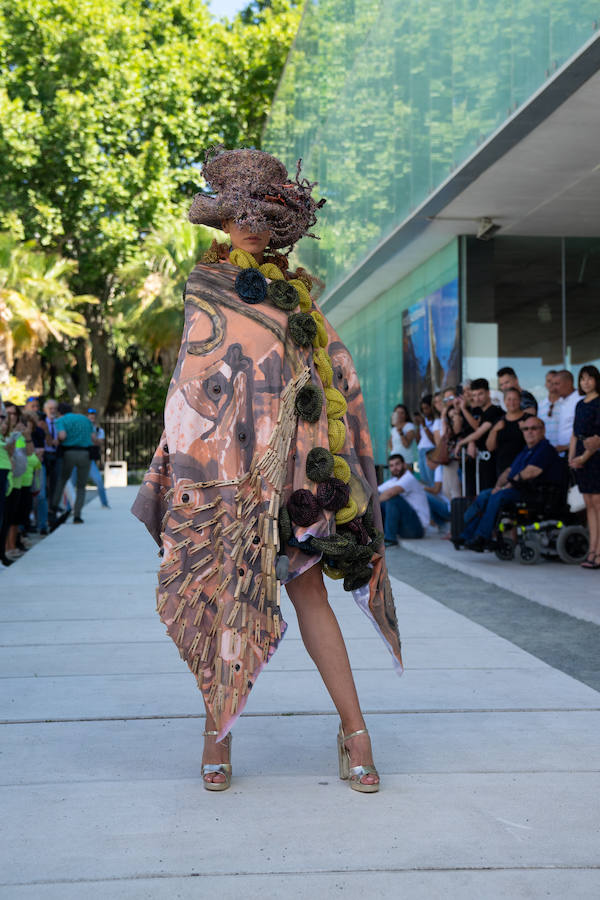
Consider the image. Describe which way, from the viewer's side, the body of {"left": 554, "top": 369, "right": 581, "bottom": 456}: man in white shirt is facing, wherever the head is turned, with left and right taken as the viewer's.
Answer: facing the viewer and to the left of the viewer

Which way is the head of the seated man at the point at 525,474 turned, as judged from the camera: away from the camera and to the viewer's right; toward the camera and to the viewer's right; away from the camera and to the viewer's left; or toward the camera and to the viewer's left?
toward the camera and to the viewer's left

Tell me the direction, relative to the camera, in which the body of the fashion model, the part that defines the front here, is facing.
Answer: toward the camera

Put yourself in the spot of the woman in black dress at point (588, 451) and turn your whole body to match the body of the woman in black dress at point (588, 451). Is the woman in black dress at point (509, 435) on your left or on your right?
on your right

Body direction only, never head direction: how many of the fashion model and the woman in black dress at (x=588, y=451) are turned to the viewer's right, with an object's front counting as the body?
0

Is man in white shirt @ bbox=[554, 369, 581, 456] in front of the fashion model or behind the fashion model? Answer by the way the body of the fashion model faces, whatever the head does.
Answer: behind

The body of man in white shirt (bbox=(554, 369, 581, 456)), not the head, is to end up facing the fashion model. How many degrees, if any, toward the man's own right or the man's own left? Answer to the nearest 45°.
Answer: approximately 45° to the man's own left

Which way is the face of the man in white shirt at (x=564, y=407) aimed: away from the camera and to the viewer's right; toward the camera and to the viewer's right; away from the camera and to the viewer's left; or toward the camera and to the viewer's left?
toward the camera and to the viewer's left

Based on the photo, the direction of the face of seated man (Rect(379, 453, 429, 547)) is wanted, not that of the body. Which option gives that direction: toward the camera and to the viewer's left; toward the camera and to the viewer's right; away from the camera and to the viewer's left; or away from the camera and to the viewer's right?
toward the camera and to the viewer's left

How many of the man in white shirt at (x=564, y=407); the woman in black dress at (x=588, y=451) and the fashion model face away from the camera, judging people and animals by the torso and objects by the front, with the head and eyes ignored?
0

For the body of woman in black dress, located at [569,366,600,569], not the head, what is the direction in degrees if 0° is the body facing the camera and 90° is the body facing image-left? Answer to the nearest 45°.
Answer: approximately 45°
